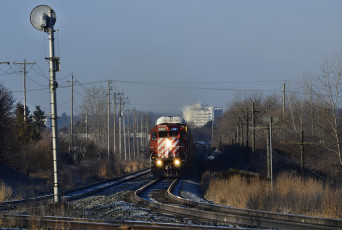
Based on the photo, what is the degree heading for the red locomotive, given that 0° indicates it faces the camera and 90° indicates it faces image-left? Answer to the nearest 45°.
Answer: approximately 0°

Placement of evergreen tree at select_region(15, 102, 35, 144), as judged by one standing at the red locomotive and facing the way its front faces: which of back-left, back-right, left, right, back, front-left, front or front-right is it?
back-right

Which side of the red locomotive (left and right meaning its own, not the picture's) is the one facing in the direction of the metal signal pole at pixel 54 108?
front

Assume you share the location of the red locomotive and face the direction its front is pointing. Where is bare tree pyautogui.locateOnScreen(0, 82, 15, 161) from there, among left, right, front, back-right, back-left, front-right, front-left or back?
right

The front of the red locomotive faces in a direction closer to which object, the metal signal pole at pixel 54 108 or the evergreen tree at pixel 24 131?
the metal signal pole

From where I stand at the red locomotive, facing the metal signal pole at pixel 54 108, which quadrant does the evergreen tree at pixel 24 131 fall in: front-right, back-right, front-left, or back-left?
back-right

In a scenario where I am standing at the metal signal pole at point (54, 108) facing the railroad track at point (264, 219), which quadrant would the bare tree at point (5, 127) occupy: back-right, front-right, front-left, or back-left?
back-left
